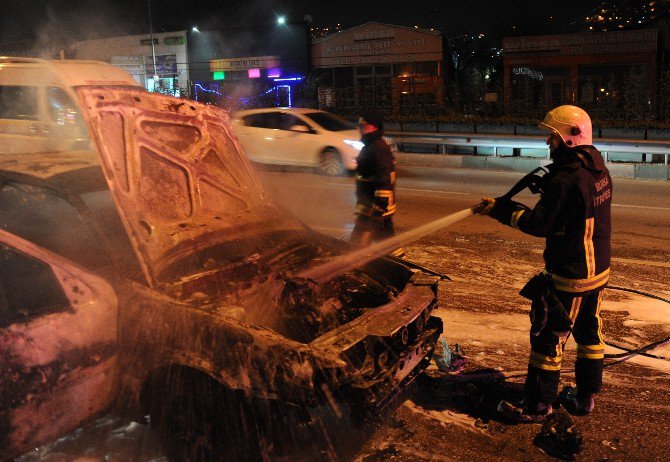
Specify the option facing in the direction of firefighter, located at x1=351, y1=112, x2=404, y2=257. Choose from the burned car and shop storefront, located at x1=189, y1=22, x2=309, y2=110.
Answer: the shop storefront

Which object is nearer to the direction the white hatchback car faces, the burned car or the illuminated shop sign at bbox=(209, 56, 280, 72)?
the burned car

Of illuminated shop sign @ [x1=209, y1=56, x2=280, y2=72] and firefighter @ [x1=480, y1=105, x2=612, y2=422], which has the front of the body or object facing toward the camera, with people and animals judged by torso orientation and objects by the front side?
the illuminated shop sign

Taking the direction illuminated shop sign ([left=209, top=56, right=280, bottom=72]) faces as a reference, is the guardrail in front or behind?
in front

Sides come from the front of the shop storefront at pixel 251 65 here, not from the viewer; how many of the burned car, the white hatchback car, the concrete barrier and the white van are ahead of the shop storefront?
4

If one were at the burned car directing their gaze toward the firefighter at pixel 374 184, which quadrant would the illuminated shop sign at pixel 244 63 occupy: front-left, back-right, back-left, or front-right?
front-left

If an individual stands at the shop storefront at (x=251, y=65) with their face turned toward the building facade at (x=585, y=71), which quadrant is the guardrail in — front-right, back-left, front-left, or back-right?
front-right

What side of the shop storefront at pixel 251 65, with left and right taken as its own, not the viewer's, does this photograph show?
front

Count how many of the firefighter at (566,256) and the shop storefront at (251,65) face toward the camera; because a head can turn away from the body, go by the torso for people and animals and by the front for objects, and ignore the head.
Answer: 1

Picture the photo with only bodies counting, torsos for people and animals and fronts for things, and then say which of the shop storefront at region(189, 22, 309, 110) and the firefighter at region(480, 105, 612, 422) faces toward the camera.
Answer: the shop storefront

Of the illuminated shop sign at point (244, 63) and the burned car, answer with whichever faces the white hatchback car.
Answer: the illuminated shop sign

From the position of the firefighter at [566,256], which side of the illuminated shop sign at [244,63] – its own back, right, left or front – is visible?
front

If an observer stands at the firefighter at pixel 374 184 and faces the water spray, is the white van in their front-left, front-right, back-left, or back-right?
back-right

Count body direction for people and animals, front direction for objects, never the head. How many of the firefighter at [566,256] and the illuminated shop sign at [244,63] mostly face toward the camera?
1

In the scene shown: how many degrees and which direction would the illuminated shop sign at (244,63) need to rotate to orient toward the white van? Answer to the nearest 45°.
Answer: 0° — it already faces it

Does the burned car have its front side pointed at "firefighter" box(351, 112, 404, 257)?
no
